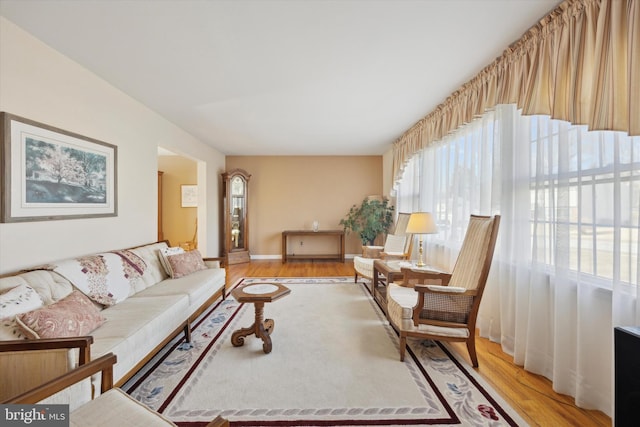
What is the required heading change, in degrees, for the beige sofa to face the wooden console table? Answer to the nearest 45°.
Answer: approximately 90° to its left

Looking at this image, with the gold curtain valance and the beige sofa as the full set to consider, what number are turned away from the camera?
0

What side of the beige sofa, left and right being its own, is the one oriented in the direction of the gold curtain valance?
front

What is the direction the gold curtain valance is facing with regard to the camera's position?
facing the viewer and to the left of the viewer

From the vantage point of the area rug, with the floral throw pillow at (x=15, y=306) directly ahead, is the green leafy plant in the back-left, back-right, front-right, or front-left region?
back-right

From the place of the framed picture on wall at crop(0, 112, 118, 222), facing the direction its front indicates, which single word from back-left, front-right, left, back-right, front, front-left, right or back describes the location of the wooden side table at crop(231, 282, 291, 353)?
front

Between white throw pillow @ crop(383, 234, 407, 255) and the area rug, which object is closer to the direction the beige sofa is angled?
the area rug

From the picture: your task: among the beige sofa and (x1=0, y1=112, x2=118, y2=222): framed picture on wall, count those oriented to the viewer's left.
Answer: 0

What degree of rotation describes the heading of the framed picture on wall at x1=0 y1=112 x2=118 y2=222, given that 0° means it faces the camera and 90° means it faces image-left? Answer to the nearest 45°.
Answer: approximately 315°

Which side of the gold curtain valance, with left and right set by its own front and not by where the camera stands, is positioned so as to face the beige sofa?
front

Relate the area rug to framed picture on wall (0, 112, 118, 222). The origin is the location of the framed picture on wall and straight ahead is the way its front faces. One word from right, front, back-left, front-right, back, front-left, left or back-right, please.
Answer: front

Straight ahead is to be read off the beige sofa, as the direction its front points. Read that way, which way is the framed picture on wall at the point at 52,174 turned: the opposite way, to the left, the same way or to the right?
the same way

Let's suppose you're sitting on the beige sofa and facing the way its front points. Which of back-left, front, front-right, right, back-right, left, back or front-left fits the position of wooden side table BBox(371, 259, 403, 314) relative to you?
front-left

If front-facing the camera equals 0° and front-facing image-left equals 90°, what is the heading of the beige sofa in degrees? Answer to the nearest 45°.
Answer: approximately 315°

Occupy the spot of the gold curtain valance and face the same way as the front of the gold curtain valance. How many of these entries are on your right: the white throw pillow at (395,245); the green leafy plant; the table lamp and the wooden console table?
4

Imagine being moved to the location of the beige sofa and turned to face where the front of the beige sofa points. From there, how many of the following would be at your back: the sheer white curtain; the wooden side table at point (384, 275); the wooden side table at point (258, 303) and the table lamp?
0

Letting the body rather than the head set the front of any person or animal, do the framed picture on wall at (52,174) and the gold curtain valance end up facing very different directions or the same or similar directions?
very different directions

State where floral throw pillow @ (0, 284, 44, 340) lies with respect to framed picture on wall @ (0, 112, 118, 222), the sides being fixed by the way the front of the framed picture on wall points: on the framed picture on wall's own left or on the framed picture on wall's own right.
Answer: on the framed picture on wall's own right
